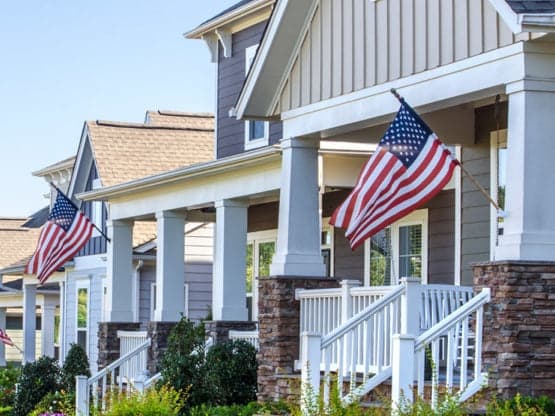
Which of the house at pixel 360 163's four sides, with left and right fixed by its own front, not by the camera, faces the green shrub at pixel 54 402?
right

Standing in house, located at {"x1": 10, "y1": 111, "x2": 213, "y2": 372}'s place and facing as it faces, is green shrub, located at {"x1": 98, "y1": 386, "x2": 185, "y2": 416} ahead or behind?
ahead

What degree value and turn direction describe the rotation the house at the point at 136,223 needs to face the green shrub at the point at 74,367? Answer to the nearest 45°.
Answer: approximately 45° to its left

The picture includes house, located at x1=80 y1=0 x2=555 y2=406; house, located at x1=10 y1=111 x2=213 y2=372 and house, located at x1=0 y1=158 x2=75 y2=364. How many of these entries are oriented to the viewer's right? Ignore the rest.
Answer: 0

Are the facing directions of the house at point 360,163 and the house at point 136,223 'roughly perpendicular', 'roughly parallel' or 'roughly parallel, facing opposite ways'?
roughly parallel

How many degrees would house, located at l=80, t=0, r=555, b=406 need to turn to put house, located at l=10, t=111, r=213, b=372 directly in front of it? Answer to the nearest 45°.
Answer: approximately 135° to its right

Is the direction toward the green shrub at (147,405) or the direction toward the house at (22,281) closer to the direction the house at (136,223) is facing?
the green shrub

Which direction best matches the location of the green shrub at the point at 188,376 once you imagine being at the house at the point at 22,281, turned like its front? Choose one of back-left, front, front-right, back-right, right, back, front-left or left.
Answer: front-left

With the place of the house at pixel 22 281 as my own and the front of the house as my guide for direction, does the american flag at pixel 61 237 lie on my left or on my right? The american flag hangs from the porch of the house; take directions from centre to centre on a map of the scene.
on my left

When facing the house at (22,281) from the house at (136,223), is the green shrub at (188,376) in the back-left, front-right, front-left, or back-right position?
back-left

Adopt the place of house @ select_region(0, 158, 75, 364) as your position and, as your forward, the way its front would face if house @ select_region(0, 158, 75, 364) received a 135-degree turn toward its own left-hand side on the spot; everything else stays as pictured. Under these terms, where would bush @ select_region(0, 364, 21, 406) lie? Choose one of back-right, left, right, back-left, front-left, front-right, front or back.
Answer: right

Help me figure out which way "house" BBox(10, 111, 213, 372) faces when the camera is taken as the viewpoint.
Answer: facing the viewer and to the left of the viewer

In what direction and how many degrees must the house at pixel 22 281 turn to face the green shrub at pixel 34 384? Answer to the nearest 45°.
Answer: approximately 45° to its left

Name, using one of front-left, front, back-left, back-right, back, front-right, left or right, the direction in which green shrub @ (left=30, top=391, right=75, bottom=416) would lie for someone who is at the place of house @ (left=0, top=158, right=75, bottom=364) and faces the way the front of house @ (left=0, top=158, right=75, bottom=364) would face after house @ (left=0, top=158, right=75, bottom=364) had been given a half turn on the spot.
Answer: back-right

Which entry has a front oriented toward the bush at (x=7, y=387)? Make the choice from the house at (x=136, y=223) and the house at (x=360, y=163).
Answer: the house at (x=136, y=223)
